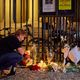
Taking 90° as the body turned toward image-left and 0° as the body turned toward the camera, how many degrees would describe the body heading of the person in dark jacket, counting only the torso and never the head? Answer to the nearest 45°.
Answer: approximately 270°
